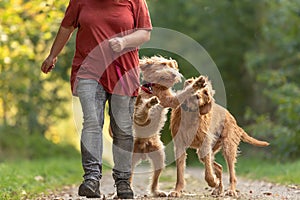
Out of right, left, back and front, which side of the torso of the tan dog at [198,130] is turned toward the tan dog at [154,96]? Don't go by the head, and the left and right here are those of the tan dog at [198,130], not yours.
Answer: front

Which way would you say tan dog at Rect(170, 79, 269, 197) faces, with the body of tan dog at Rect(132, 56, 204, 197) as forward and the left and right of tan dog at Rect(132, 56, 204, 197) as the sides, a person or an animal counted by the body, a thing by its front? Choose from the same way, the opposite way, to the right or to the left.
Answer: to the right

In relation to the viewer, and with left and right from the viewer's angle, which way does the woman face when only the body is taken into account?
facing the viewer

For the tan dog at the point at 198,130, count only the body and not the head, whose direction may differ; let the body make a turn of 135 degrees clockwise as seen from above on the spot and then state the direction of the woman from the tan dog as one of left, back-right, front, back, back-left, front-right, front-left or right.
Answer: back-left

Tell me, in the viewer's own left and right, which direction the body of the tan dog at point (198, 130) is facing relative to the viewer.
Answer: facing the viewer and to the left of the viewer

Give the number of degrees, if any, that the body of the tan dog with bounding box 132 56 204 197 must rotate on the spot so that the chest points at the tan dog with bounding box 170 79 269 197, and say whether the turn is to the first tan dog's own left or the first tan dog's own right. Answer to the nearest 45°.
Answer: approximately 45° to the first tan dog's own left

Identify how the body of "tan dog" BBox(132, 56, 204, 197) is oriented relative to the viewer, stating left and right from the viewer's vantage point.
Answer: facing the viewer and to the right of the viewer

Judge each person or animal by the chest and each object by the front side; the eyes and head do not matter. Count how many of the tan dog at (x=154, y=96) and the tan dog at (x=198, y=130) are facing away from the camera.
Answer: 0
